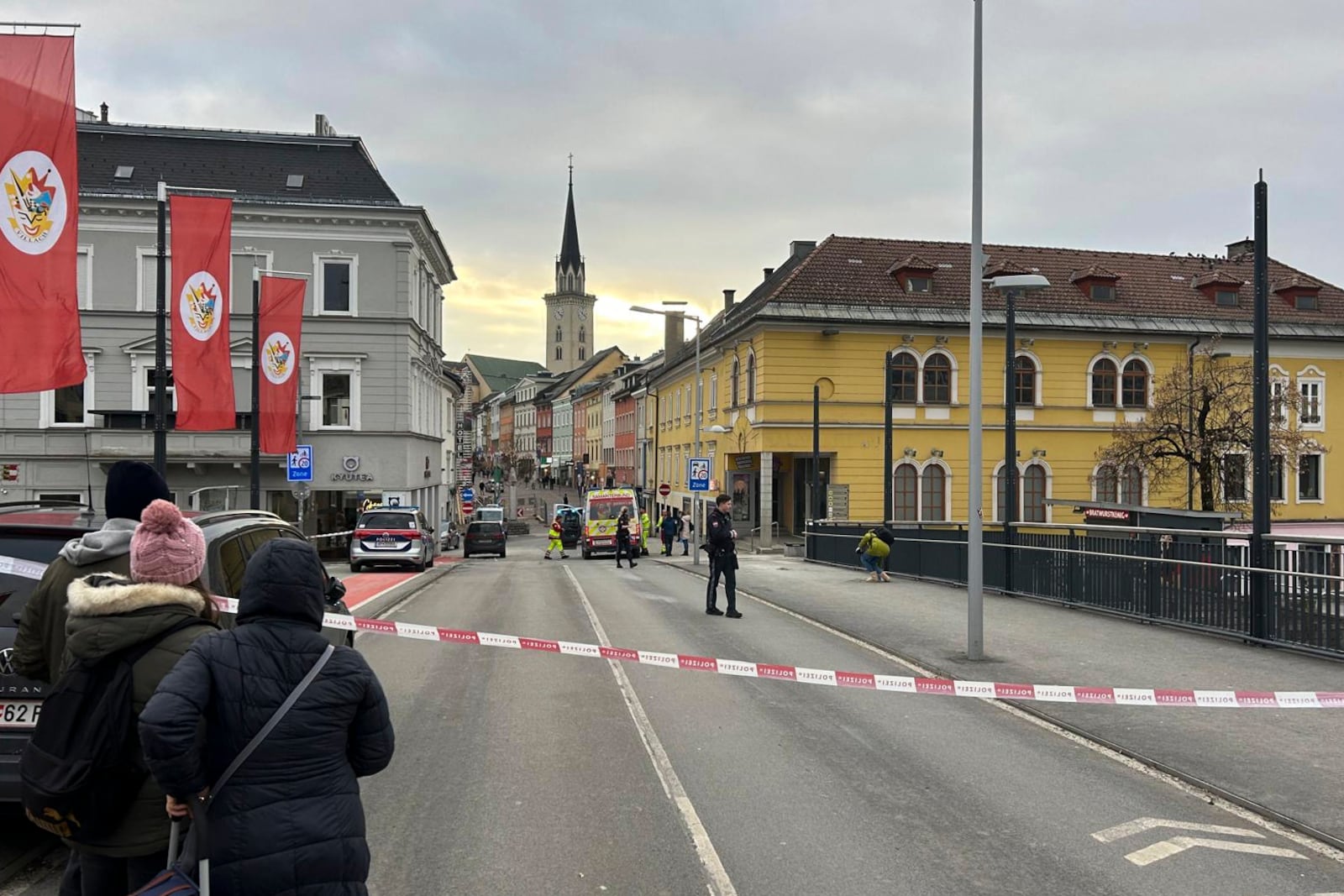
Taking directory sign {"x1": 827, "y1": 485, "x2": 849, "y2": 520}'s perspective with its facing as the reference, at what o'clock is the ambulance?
The ambulance is roughly at 3 o'clock from the directory sign.

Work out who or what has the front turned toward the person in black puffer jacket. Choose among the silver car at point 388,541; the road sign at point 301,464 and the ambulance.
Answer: the road sign

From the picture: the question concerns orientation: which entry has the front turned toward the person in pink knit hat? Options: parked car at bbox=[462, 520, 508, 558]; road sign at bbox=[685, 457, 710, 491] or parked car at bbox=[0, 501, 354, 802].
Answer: the road sign

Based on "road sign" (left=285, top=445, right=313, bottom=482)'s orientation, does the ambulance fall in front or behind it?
behind

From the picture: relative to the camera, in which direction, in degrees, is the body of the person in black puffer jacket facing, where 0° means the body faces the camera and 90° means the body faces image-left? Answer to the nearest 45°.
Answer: approximately 180°

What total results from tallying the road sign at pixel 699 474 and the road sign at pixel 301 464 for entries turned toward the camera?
2

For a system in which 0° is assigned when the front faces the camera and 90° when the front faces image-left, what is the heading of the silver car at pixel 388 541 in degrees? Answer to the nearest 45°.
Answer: approximately 180°

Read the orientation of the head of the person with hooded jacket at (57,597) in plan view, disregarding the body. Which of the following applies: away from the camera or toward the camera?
away from the camera

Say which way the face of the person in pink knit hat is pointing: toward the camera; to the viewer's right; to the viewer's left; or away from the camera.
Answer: away from the camera

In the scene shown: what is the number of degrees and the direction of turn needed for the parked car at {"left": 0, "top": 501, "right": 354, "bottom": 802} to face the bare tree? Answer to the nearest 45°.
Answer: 0° — it already faces it
